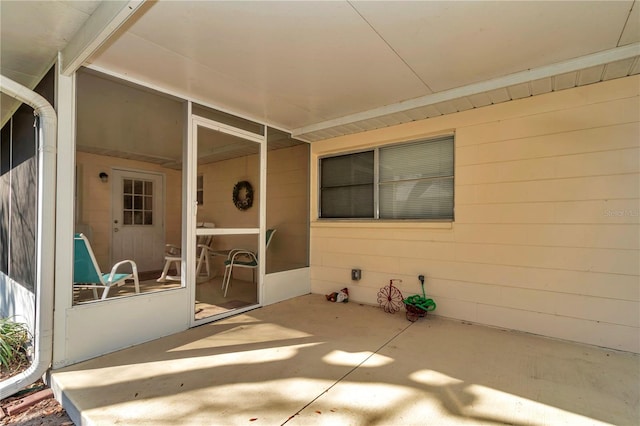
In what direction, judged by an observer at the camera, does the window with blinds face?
facing the viewer and to the left of the viewer

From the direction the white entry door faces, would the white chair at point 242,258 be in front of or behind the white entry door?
in front

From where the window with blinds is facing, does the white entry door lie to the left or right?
on its right

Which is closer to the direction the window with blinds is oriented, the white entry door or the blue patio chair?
the blue patio chair

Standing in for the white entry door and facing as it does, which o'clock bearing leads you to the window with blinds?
The window with blinds is roughly at 11 o'clock from the white entry door.

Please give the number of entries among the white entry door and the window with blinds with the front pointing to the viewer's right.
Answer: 0

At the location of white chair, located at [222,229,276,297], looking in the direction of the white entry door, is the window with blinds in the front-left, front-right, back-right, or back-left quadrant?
back-right

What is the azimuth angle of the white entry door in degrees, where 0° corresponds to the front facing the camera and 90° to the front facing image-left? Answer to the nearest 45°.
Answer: approximately 0°

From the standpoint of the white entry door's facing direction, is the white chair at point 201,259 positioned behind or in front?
in front

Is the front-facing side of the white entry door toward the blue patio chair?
yes

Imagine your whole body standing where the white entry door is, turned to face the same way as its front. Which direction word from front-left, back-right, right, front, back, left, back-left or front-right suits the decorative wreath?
front-left
